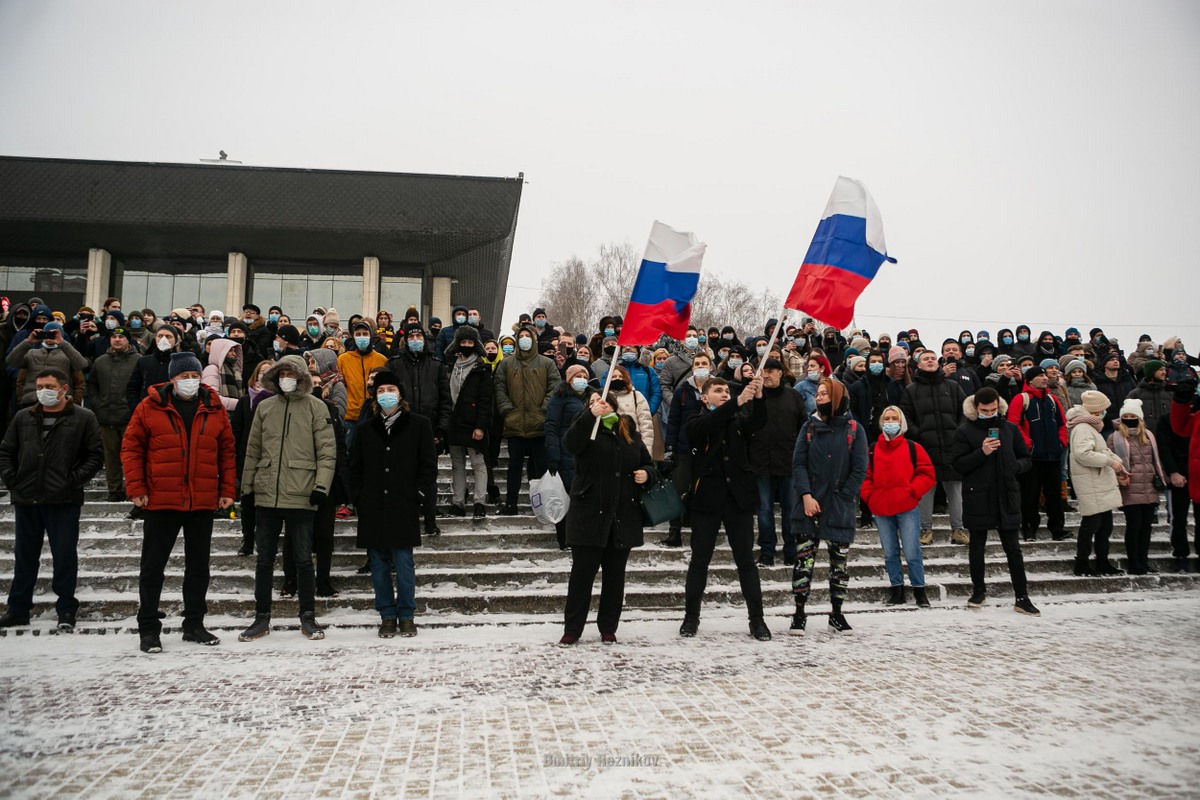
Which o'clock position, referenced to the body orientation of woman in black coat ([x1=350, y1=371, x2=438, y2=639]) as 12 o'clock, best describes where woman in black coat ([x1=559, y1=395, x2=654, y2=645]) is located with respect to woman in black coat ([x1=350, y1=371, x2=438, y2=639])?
woman in black coat ([x1=559, y1=395, x2=654, y2=645]) is roughly at 10 o'clock from woman in black coat ([x1=350, y1=371, x2=438, y2=639]).

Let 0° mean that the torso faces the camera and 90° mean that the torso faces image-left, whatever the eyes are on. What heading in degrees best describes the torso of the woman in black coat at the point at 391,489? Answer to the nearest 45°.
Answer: approximately 0°

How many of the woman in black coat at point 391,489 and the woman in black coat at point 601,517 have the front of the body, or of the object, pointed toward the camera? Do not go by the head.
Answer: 2

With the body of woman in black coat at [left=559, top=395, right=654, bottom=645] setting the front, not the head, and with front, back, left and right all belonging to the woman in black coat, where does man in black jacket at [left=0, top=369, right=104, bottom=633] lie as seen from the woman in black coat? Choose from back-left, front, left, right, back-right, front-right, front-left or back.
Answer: right

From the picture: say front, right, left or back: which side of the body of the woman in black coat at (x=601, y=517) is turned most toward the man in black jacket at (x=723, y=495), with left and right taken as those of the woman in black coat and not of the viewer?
left

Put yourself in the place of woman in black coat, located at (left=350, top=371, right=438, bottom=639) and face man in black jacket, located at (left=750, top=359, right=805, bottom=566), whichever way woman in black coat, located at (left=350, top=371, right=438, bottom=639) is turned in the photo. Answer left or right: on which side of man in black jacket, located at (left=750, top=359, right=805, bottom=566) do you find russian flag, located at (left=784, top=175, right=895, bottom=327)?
right
